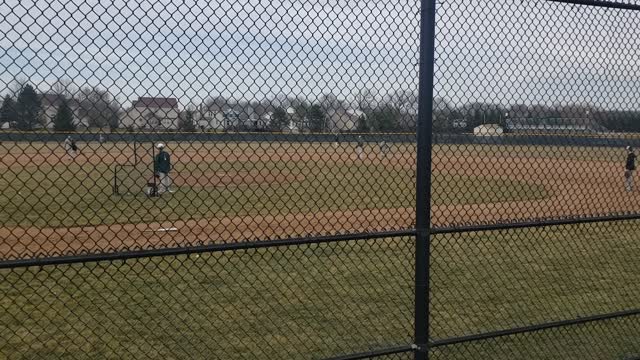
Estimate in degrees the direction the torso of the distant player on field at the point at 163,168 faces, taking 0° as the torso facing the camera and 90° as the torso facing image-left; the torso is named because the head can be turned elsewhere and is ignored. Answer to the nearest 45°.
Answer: approximately 90°
